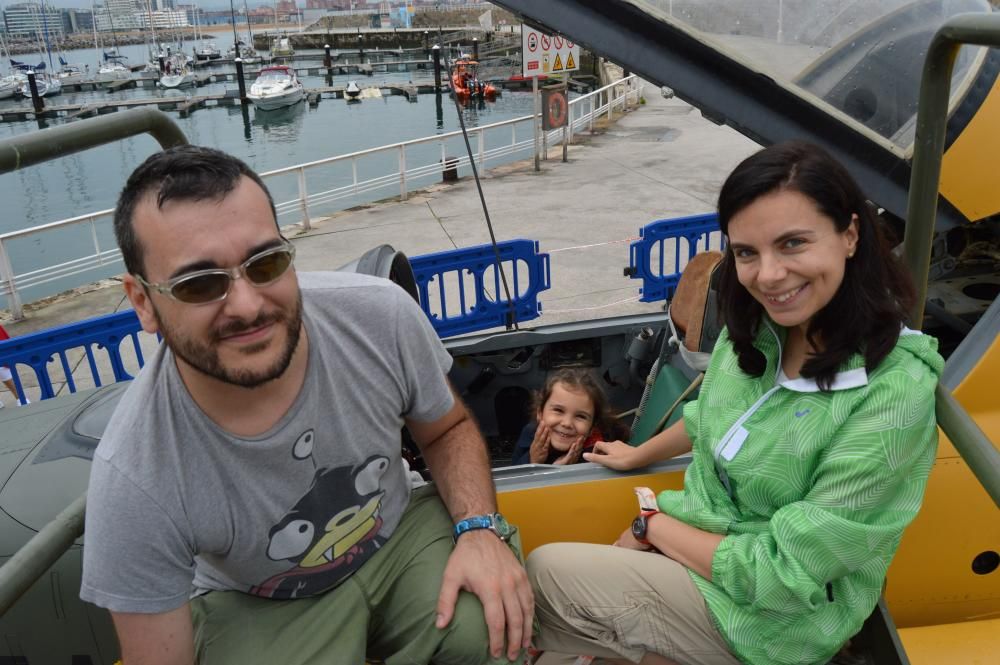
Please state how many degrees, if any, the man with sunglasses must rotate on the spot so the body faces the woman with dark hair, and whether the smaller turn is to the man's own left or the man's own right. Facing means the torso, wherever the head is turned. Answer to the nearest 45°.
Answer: approximately 45° to the man's own left

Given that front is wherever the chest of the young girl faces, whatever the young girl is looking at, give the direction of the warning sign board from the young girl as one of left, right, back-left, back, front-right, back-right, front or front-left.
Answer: back

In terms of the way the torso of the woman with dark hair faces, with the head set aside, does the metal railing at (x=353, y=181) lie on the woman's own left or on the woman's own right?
on the woman's own right

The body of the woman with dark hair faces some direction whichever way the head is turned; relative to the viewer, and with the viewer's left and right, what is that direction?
facing the viewer and to the left of the viewer

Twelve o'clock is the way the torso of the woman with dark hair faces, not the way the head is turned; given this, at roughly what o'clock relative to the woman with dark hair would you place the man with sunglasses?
The man with sunglasses is roughly at 1 o'clock from the woman with dark hair.

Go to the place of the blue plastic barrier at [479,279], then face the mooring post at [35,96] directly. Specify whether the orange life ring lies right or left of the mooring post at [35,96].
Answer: right

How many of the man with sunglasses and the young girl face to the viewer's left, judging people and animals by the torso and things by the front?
0

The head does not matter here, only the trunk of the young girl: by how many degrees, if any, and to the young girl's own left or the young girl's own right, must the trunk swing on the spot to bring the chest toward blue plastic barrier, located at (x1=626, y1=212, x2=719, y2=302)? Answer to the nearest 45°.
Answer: approximately 180°

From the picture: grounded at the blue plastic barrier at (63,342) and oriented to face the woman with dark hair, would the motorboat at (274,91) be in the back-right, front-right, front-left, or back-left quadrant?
back-left

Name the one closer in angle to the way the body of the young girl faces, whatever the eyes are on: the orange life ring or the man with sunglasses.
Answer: the man with sunglasses

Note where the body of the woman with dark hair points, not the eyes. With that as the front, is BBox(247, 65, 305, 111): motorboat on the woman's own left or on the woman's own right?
on the woman's own right

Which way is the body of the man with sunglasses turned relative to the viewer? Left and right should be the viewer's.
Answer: facing the viewer and to the right of the viewer

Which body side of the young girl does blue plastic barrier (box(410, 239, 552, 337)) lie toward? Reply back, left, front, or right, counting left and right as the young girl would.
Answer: back
